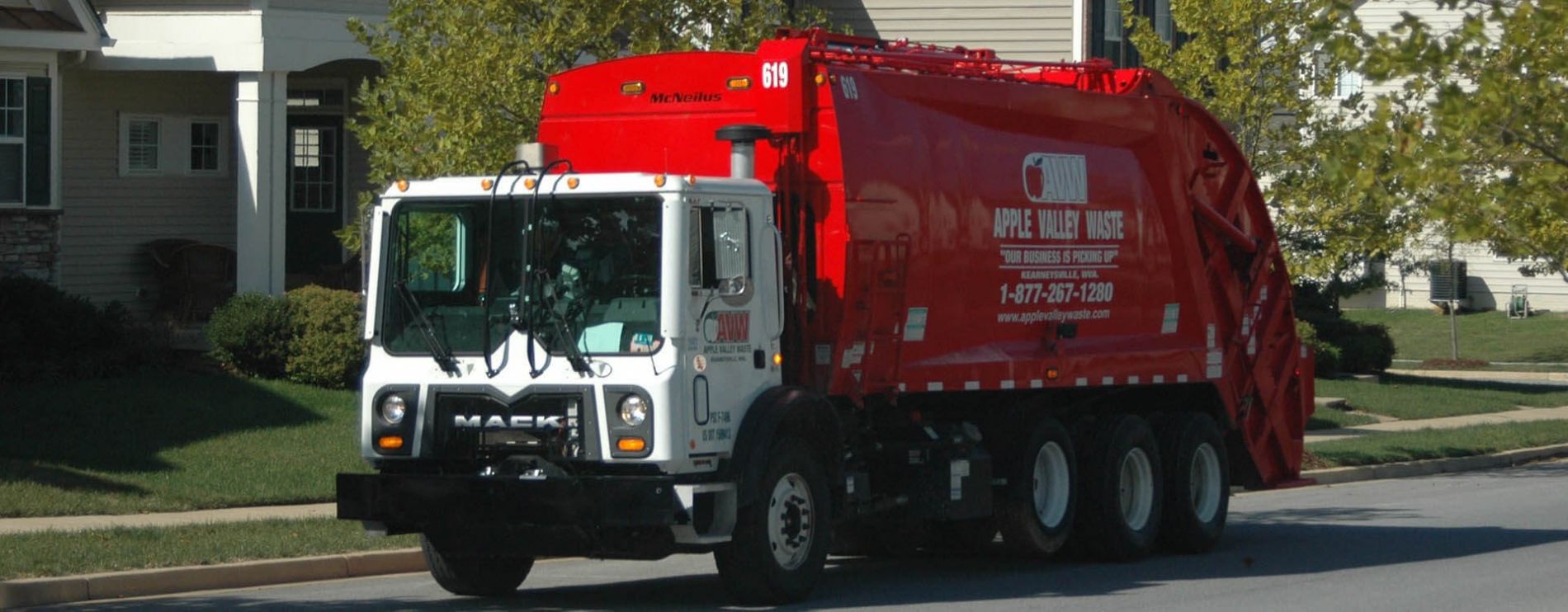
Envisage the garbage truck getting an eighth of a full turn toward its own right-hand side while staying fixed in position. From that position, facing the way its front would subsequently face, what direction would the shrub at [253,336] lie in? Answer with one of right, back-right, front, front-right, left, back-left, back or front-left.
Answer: front-right

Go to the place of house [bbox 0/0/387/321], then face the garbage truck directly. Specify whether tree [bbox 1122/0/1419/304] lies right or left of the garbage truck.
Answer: left

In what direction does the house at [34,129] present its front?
toward the camera

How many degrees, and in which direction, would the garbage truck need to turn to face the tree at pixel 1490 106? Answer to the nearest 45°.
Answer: approximately 135° to its left

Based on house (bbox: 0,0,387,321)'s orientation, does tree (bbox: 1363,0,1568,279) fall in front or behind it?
in front

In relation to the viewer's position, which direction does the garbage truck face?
facing the viewer and to the left of the viewer

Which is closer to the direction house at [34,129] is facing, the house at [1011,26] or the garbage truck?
the garbage truck

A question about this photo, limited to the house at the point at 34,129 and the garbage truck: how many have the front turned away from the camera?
0

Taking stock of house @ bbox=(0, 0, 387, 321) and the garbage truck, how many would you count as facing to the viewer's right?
0

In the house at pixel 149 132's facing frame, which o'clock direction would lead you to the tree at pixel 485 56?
The tree is roughly at 11 o'clock from the house.

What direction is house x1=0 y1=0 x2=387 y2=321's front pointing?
toward the camera

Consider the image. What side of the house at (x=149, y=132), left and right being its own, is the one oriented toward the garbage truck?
front

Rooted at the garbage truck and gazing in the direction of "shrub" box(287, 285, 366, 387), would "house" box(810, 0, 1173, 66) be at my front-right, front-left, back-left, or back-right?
front-right
